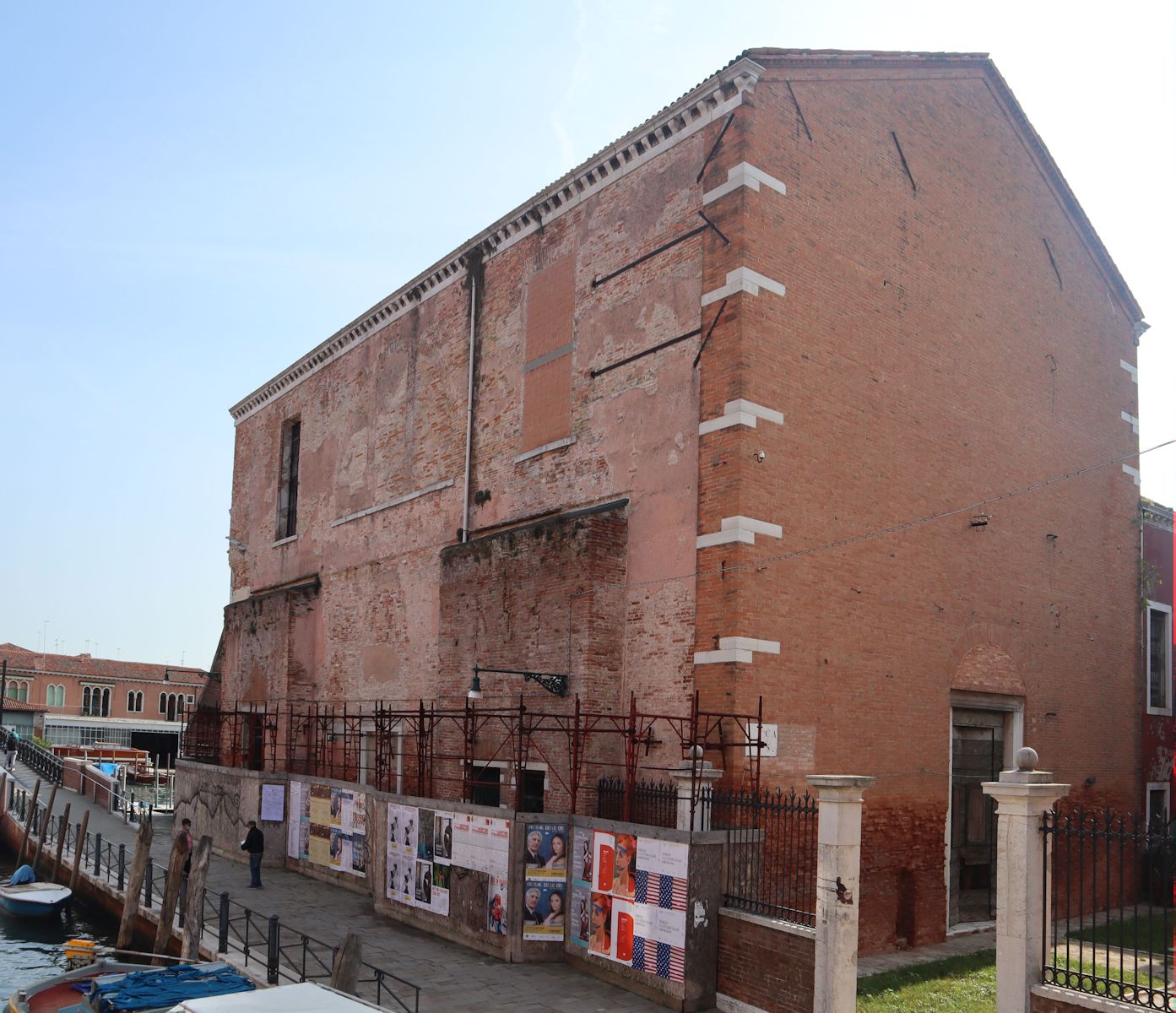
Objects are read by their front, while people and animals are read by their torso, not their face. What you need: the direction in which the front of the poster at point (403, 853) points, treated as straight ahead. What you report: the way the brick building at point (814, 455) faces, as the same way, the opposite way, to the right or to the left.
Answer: to the left

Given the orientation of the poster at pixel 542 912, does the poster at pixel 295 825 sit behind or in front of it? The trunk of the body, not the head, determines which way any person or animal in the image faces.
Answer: behind

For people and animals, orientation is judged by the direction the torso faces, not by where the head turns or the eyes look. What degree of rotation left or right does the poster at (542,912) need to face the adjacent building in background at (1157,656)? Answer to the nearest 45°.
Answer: approximately 135° to its left

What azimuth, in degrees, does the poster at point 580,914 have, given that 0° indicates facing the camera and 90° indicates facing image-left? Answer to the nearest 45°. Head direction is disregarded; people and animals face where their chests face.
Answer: approximately 45°

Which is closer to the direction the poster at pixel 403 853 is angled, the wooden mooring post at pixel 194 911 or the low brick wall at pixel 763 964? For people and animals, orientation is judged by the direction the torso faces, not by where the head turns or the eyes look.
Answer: the wooden mooring post

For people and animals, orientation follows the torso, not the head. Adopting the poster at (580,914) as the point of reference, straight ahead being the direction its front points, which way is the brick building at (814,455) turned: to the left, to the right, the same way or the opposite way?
to the left

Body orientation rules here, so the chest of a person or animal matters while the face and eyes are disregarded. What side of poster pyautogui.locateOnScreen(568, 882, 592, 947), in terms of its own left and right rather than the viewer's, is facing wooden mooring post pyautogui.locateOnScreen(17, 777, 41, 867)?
right

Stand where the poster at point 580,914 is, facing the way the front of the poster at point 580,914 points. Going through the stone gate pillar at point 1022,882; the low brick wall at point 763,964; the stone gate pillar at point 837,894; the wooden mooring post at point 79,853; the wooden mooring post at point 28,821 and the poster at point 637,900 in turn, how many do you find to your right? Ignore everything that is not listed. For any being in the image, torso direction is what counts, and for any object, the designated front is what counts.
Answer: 2

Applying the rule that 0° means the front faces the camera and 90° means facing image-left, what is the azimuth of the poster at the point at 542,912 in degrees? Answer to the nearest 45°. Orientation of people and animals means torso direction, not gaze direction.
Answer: approximately 0°
